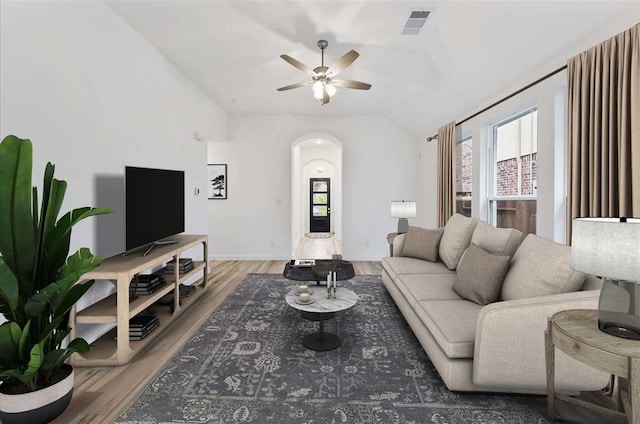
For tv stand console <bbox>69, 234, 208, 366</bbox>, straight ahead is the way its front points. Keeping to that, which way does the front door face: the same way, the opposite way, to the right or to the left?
to the right

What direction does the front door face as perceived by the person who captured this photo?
facing the viewer

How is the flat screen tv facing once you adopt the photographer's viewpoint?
facing the viewer and to the right of the viewer

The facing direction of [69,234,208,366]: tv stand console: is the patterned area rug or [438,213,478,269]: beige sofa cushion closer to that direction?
the patterned area rug

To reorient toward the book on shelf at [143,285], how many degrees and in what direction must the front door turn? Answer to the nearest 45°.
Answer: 0° — it already faces it

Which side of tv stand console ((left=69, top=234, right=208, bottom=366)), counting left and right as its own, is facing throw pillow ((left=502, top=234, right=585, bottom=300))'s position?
front

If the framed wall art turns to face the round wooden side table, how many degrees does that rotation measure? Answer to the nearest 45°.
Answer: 0° — it already faces it

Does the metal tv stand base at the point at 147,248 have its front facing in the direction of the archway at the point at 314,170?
no

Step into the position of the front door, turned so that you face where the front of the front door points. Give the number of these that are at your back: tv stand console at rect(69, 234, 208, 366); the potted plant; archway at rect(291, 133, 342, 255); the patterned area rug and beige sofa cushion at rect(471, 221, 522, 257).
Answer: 0

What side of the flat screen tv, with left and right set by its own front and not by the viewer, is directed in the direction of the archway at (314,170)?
left

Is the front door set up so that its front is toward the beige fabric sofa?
yes

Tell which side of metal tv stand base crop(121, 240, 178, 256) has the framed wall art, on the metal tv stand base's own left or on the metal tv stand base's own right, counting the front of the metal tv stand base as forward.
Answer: on the metal tv stand base's own left

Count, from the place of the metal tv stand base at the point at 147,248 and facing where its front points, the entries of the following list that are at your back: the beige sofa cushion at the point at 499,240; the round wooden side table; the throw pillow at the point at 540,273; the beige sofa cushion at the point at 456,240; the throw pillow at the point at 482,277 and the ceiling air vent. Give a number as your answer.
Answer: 0

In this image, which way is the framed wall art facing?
toward the camera
